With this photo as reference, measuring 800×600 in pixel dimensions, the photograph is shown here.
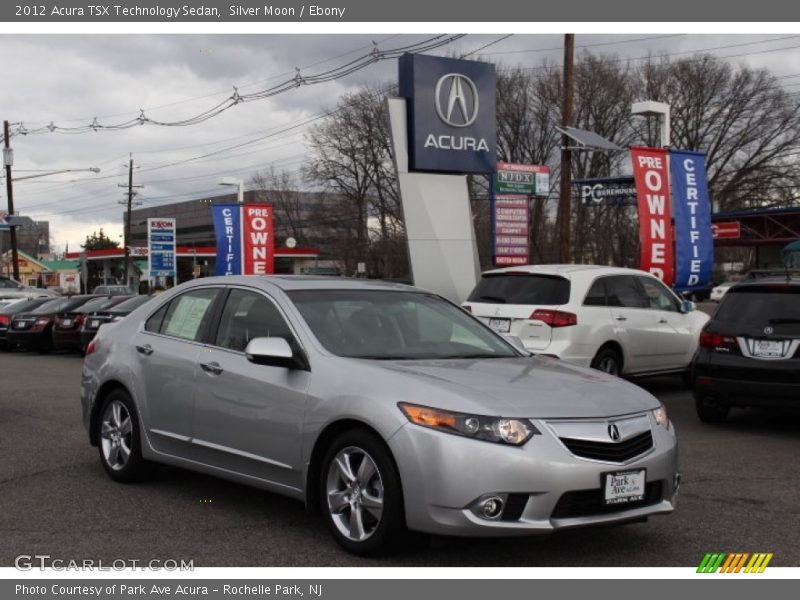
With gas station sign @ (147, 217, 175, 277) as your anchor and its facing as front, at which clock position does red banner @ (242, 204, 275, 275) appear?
The red banner is roughly at 11 o'clock from the gas station sign.

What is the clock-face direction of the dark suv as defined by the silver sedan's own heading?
The dark suv is roughly at 9 o'clock from the silver sedan.

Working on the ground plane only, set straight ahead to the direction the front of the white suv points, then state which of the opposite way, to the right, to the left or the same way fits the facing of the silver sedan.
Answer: to the right

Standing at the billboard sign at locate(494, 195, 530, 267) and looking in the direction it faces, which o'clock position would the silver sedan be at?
The silver sedan is roughly at 12 o'clock from the billboard sign.

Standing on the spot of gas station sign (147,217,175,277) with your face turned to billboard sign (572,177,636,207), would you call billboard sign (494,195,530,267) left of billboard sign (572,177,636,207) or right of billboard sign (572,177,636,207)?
right

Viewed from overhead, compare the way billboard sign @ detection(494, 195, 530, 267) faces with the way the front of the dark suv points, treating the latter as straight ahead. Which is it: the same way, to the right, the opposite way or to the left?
the opposite way

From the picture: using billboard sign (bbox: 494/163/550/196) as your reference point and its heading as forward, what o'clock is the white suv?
The white suv is roughly at 12 o'clock from the billboard sign.

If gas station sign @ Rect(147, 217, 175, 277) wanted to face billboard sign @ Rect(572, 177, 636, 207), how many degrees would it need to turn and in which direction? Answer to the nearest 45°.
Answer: approximately 90° to its left

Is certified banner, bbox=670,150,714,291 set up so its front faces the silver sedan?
yes
